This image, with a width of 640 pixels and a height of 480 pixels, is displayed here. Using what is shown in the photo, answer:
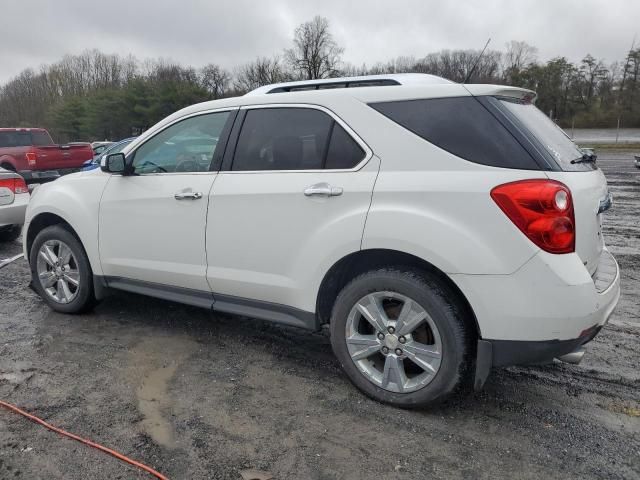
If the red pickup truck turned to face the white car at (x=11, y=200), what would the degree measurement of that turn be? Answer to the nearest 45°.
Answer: approximately 135° to its left

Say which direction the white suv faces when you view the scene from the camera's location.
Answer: facing away from the viewer and to the left of the viewer

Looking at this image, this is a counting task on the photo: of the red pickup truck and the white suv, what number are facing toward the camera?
0

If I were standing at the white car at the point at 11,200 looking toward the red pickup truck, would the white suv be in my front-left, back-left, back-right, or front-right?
back-right

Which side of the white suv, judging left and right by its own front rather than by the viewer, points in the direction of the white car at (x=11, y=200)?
front

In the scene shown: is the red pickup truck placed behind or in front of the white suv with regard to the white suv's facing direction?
in front

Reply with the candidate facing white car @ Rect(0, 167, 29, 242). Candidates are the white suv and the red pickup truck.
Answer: the white suv

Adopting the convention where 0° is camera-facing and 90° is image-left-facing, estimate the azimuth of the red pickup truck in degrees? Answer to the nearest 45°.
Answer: approximately 135°
